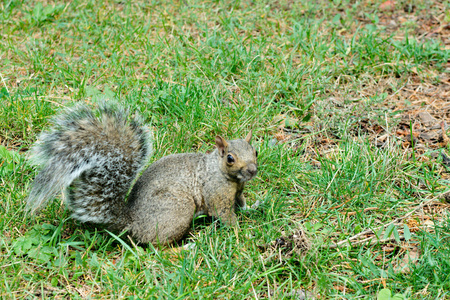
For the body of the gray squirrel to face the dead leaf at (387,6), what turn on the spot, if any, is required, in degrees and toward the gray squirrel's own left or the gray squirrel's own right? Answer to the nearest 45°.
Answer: approximately 45° to the gray squirrel's own left

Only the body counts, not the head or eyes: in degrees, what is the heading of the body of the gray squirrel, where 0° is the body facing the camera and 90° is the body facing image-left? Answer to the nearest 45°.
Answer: approximately 270°
